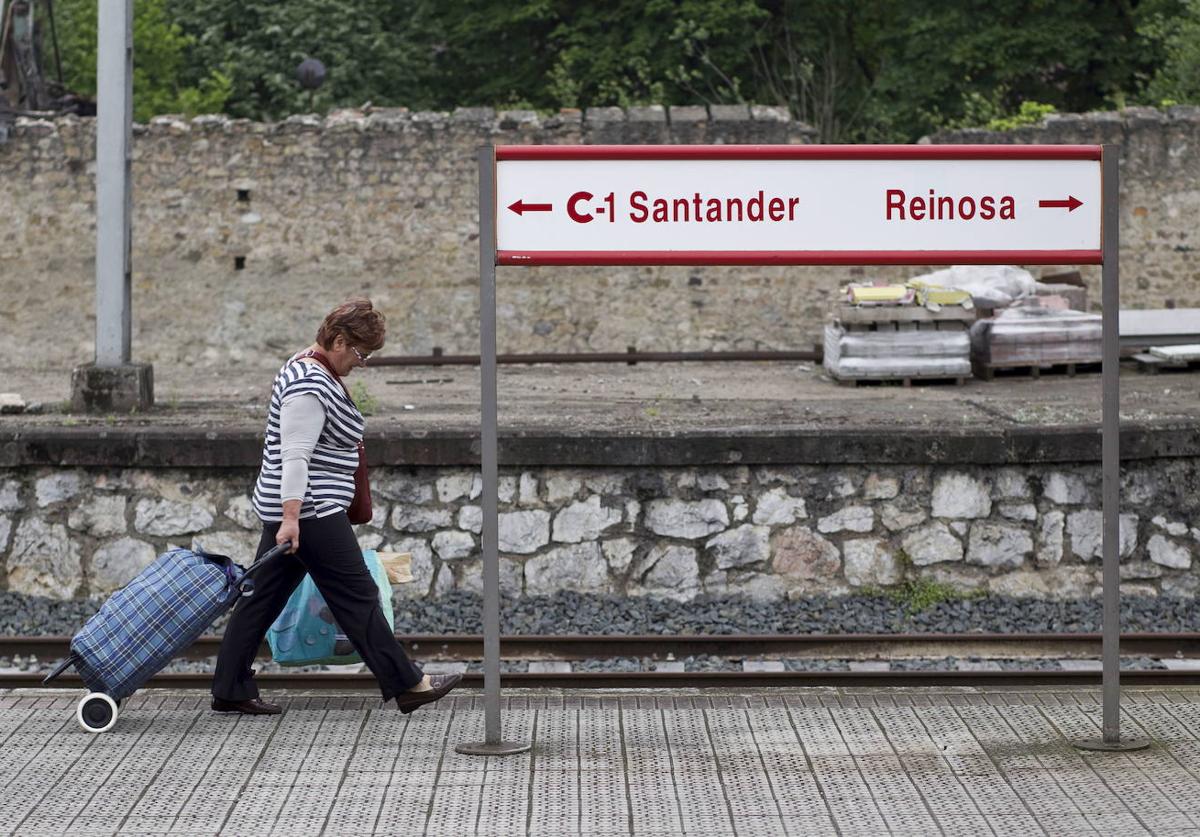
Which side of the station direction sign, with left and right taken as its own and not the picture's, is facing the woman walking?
right

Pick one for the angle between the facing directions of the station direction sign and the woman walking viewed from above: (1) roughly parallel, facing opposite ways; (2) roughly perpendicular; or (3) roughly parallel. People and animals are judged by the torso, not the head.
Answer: roughly perpendicular

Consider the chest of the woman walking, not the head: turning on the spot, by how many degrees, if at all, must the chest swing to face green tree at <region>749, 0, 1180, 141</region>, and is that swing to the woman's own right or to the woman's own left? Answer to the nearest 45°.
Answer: approximately 45° to the woman's own left

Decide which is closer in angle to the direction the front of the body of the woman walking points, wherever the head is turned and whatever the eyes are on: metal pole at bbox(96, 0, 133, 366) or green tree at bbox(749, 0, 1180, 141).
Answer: the green tree

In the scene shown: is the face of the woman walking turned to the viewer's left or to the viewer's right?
to the viewer's right

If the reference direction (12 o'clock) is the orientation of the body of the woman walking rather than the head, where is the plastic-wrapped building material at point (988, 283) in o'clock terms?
The plastic-wrapped building material is roughly at 10 o'clock from the woman walking.

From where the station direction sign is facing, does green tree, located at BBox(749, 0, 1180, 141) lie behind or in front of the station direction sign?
behind

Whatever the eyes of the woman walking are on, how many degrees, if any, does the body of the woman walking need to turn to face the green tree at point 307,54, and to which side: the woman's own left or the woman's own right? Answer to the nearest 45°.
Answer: approximately 90° to the woman's own left

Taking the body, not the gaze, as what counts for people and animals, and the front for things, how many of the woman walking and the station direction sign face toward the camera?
1

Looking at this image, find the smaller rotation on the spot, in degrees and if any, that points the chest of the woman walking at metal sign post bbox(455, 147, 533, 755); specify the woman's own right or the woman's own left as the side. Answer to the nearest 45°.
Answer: approximately 45° to the woman's own right

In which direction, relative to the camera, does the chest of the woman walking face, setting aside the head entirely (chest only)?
to the viewer's right

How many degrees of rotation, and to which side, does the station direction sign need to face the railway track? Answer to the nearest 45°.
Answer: approximately 180°
